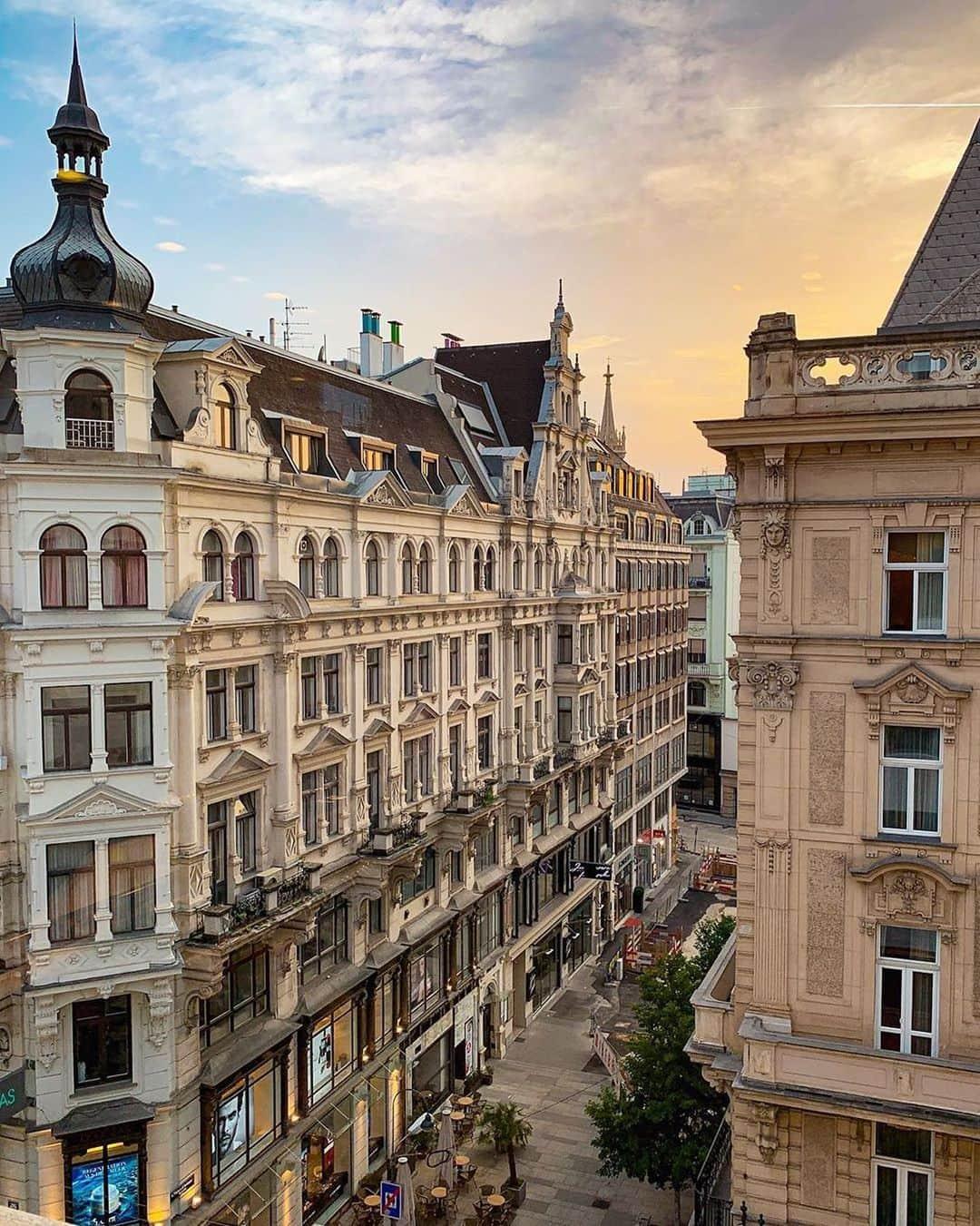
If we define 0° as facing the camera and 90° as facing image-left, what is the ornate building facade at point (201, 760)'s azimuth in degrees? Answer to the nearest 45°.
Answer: approximately 315°

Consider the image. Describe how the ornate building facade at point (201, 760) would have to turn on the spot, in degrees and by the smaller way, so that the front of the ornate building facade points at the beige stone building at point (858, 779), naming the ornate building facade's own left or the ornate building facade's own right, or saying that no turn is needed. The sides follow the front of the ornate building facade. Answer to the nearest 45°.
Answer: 0° — it already faces it
